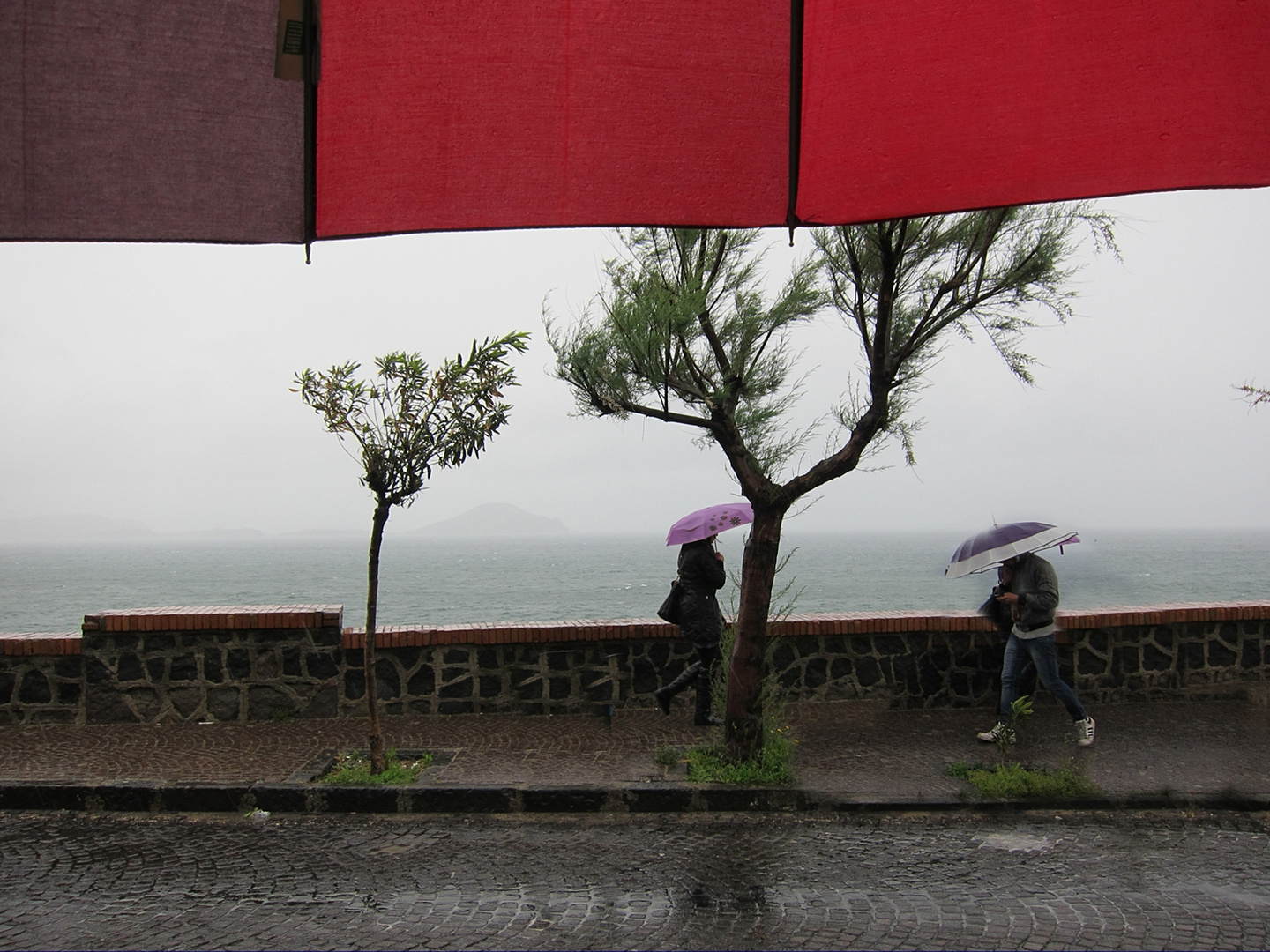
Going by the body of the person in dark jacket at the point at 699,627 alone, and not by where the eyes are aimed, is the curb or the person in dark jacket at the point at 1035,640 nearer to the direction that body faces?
the person in dark jacket

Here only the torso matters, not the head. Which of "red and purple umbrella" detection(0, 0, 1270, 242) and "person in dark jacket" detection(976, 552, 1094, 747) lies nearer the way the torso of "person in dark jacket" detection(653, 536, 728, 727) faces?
the person in dark jacket

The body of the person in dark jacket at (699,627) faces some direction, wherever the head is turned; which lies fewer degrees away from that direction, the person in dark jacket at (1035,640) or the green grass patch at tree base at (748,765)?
the person in dark jacket

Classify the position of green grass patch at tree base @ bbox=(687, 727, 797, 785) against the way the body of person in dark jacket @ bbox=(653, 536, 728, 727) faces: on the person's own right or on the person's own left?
on the person's own right
